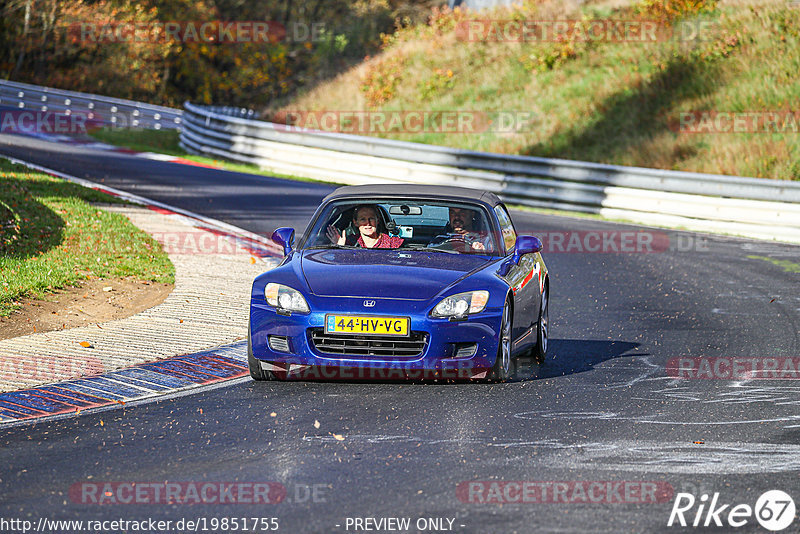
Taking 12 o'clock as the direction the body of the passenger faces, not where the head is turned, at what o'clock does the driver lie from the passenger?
The driver is roughly at 9 o'clock from the passenger.

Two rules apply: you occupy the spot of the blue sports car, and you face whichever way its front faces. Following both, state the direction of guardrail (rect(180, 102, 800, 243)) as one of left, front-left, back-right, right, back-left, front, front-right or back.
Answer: back

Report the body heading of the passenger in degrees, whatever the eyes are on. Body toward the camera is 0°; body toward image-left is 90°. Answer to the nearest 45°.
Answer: approximately 0°
